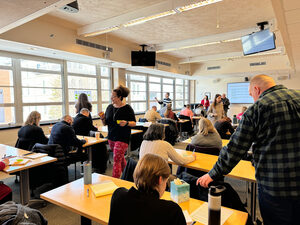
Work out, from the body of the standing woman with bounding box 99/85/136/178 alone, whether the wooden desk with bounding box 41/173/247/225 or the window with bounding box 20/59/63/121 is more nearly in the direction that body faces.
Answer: the wooden desk

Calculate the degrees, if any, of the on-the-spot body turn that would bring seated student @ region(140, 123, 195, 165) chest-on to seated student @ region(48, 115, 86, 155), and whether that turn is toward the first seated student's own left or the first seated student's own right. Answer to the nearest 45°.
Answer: approximately 90° to the first seated student's own left

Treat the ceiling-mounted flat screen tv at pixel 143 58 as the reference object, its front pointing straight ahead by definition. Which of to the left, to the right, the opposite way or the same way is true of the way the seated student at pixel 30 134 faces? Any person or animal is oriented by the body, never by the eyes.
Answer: the opposite way

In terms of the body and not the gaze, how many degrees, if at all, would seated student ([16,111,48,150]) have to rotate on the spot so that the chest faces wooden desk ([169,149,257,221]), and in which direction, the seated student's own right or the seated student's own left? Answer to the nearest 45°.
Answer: approximately 90° to the seated student's own right

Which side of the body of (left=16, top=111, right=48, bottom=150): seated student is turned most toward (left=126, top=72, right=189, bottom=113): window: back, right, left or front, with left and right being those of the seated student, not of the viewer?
front

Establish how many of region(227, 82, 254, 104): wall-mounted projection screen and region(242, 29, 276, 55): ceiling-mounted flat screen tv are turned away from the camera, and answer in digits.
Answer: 0

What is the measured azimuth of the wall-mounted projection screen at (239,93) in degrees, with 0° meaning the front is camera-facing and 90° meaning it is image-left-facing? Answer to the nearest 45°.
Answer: approximately 0°

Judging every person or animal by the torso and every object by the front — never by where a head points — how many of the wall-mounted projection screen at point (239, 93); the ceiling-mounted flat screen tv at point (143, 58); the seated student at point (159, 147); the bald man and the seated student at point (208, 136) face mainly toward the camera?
2

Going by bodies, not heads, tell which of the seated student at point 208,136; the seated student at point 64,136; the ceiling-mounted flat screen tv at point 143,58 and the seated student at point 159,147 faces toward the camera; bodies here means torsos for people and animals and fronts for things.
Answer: the ceiling-mounted flat screen tv

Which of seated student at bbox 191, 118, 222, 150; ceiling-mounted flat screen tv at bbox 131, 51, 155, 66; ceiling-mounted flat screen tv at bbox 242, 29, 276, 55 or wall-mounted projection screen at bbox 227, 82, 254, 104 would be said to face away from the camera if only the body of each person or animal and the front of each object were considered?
the seated student

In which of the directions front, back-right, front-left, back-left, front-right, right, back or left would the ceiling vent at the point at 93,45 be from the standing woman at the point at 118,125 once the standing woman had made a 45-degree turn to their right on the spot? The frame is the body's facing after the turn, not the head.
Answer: right

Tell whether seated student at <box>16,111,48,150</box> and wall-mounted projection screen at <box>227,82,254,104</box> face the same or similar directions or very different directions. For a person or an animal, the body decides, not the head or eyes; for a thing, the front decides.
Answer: very different directions

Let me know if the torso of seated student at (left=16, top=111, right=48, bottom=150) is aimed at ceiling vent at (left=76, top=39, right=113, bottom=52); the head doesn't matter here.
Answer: yes

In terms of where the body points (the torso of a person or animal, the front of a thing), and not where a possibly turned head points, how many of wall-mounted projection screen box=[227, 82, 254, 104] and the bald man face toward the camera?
1

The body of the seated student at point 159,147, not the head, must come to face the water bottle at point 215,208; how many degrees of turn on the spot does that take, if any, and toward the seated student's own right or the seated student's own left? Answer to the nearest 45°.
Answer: approximately 135° to the seated student's own right

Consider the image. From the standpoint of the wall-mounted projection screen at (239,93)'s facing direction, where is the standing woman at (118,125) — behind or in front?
in front

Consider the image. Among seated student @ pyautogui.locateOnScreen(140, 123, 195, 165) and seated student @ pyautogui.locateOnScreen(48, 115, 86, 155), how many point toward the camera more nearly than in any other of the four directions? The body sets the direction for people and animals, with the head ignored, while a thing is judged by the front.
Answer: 0

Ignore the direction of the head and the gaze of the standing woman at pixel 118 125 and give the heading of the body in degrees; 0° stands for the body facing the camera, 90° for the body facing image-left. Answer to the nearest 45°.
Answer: approximately 45°

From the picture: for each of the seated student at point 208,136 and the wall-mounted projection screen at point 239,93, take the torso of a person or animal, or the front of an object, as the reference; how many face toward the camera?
1
